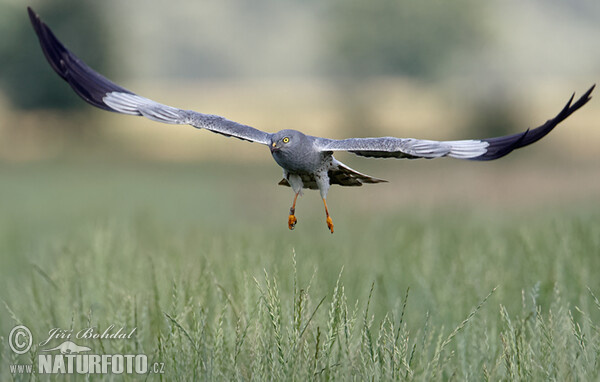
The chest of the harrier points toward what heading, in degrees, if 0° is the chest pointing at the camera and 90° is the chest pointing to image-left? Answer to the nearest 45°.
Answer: approximately 45°
